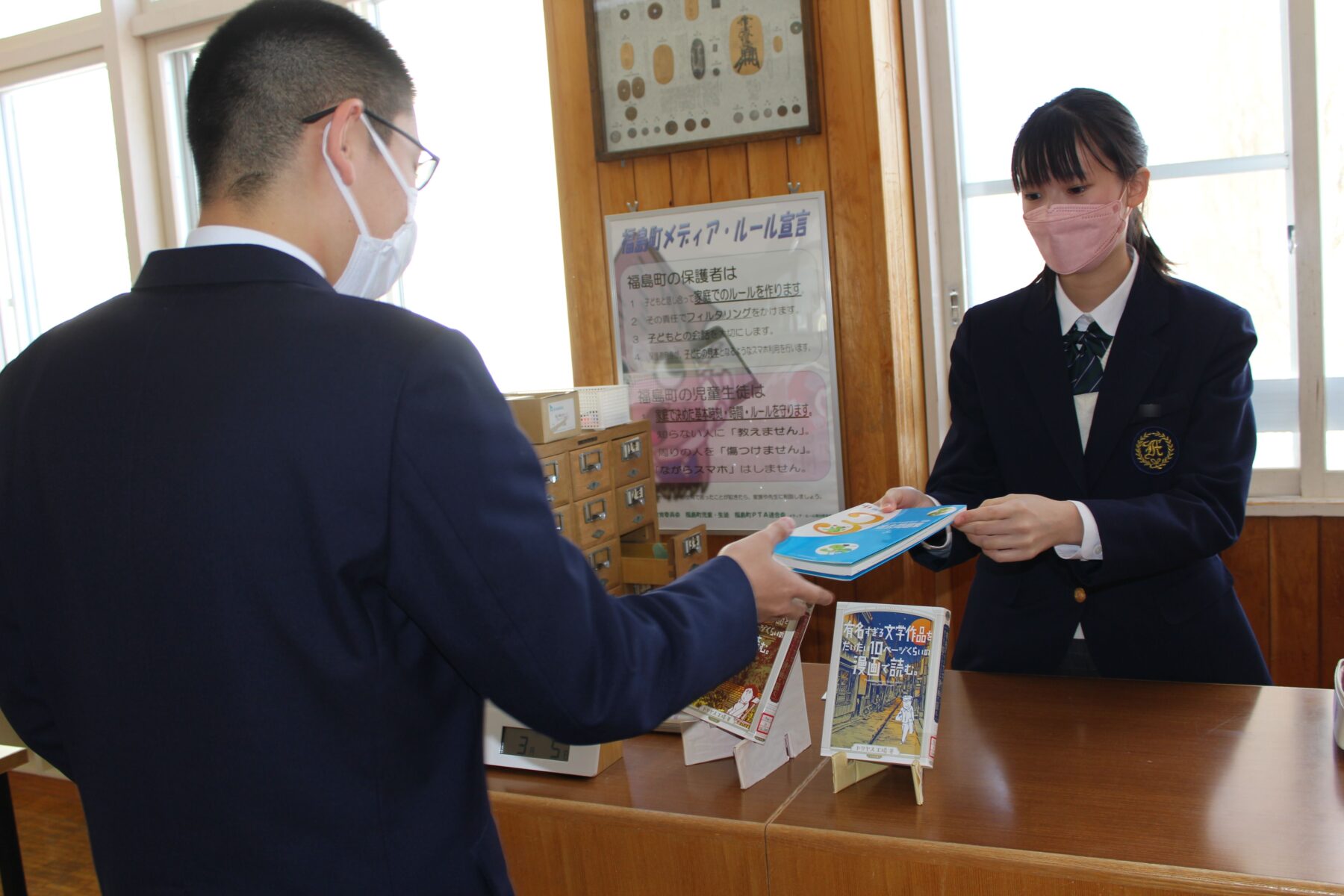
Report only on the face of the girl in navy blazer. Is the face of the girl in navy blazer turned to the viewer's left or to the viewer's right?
to the viewer's left

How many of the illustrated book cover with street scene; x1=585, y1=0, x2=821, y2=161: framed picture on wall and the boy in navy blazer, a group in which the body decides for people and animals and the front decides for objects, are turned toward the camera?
2

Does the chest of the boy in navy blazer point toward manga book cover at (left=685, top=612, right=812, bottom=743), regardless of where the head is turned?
yes

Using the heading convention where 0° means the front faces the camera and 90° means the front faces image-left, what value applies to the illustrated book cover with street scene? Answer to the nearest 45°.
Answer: approximately 0°

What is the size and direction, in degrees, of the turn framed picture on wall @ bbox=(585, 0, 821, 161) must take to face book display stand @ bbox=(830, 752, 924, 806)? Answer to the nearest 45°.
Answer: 0° — it already faces it

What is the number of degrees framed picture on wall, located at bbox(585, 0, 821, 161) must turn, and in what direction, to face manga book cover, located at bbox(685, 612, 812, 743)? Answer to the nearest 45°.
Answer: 0° — it already faces it

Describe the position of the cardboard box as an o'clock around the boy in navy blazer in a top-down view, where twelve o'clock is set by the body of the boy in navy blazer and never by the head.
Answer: The cardboard box is roughly at 11 o'clock from the boy in navy blazer.

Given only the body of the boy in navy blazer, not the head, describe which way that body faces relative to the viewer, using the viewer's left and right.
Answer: facing away from the viewer and to the right of the viewer

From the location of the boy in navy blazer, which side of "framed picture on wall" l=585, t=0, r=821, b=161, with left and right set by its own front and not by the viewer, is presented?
front
